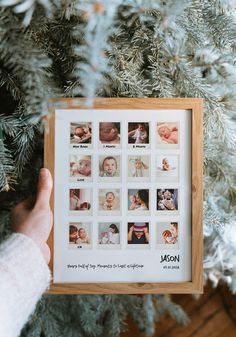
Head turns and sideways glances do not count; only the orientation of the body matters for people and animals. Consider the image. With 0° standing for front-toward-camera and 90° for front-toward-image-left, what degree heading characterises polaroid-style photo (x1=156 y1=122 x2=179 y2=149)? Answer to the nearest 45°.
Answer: approximately 0°

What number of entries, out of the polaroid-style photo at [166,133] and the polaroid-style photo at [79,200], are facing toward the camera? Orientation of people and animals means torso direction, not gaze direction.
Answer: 2

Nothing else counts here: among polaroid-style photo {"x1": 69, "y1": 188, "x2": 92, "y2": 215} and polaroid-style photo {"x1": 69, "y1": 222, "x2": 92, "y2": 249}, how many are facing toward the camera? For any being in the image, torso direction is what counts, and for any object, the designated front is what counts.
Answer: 2

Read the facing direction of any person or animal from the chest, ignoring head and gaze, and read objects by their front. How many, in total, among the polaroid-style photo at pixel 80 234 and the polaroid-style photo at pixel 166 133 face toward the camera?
2

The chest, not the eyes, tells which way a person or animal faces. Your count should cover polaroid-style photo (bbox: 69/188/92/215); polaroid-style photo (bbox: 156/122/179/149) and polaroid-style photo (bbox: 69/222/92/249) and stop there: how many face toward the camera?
3
